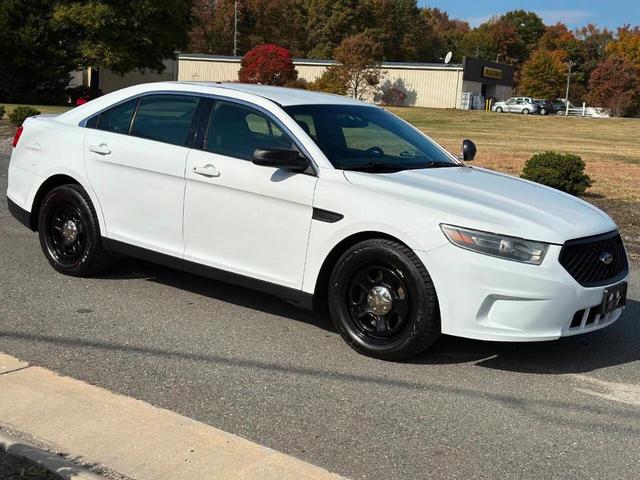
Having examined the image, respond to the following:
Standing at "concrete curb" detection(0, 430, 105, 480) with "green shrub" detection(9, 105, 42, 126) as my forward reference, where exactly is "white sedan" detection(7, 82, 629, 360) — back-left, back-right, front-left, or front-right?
front-right

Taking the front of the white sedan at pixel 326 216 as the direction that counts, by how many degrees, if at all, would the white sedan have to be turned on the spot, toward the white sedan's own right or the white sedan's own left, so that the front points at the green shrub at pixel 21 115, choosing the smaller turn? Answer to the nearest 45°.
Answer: approximately 180°

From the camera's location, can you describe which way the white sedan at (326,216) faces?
facing the viewer and to the right of the viewer

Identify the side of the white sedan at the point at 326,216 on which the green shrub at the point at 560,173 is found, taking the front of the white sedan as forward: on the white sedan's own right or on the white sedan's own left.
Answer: on the white sedan's own left

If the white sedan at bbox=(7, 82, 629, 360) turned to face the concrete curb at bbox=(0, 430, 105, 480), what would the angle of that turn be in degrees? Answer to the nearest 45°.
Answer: approximately 90° to its right

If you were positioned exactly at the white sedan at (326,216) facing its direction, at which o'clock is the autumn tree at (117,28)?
The autumn tree is roughly at 7 o'clock from the white sedan.

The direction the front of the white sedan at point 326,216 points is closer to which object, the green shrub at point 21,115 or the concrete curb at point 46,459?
the concrete curb

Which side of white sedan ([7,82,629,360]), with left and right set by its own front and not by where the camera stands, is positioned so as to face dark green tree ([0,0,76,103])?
back

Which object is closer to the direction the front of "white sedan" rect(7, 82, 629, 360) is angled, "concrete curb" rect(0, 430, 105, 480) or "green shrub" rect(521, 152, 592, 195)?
the concrete curb

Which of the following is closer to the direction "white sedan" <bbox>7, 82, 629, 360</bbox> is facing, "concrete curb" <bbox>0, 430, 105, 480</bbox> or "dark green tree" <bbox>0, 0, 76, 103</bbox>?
the concrete curb
